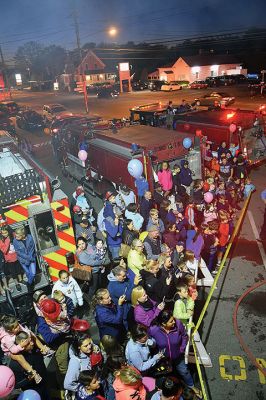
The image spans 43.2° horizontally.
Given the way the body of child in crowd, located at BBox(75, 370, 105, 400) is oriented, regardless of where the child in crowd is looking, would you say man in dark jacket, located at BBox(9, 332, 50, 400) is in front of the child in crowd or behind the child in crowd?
behind

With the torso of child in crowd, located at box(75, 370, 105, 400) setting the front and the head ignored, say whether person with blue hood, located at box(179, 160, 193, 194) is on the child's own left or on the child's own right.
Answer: on the child's own left

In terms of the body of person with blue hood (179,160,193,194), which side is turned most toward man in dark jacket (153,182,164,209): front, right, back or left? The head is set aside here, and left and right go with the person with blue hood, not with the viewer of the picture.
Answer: right
